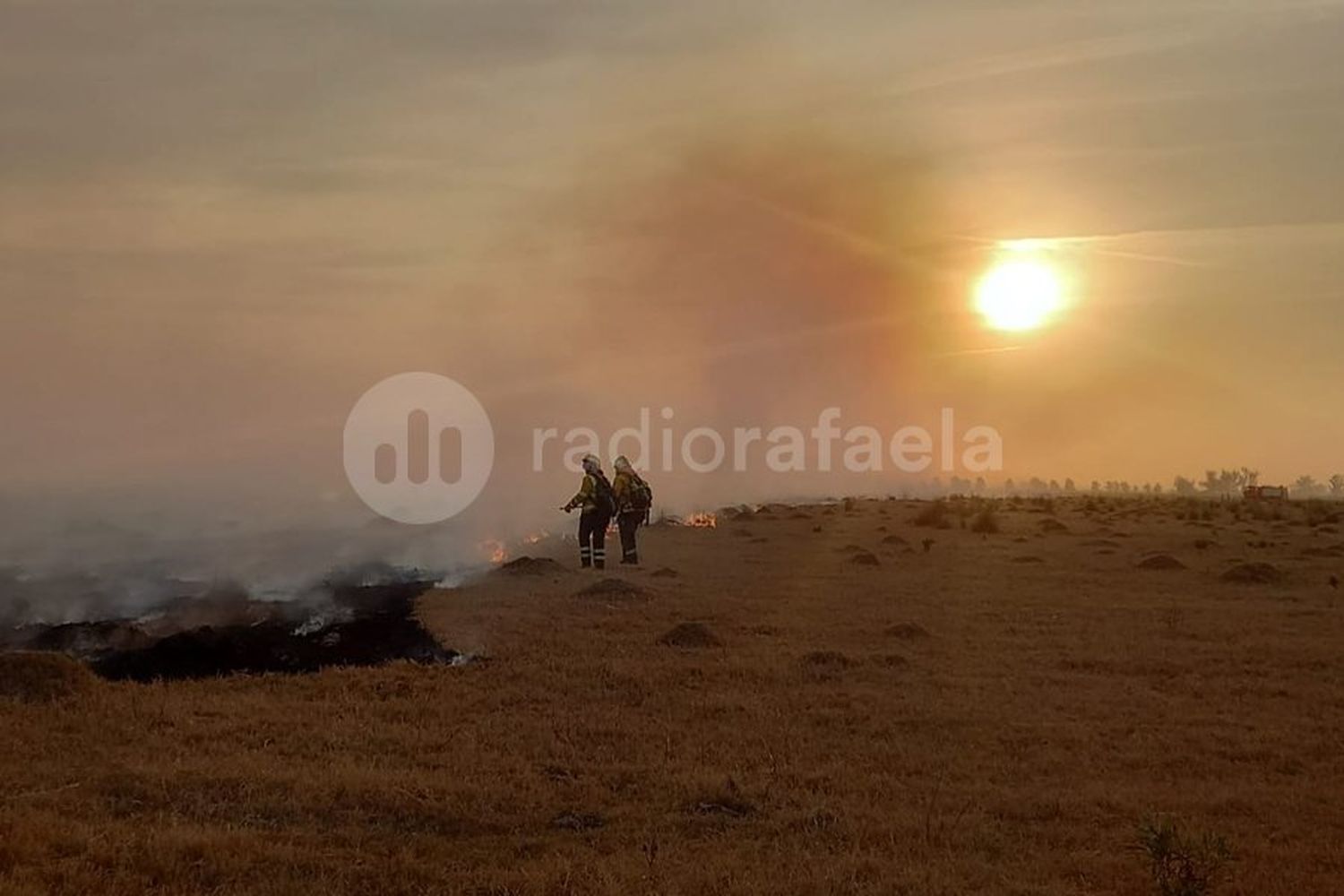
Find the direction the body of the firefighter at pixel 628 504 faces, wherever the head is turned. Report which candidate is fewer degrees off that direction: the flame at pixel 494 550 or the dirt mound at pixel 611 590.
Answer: the flame

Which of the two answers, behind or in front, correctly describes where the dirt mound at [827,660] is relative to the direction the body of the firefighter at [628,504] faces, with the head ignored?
behind

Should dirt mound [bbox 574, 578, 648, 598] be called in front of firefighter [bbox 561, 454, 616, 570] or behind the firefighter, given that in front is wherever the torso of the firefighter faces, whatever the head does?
behind

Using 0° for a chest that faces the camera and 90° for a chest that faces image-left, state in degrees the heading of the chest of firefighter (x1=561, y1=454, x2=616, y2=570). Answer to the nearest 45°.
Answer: approximately 135°

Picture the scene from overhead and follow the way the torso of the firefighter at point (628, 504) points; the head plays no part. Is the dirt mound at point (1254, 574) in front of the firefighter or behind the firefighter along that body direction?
behind

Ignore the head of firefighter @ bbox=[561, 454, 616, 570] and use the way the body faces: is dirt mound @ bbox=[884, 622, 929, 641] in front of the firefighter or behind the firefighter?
behind

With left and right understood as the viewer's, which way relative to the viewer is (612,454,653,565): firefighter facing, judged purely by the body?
facing away from the viewer and to the left of the viewer

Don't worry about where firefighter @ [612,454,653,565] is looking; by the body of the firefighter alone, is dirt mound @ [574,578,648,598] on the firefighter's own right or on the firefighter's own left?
on the firefighter's own left
